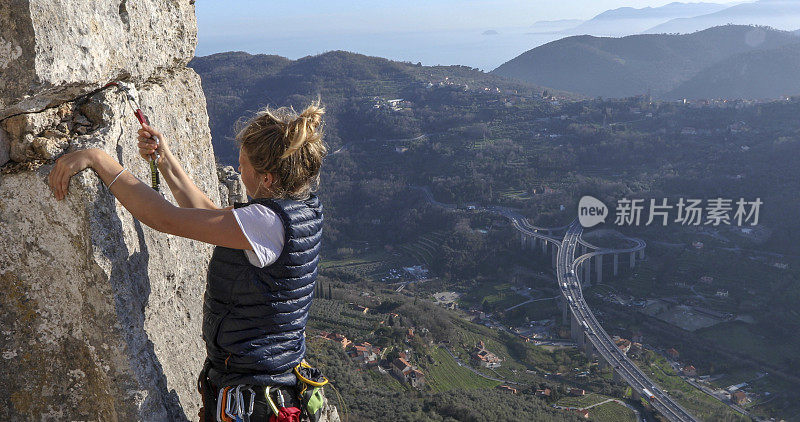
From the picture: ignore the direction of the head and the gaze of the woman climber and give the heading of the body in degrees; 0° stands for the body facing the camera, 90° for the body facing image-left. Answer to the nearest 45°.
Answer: approximately 135°

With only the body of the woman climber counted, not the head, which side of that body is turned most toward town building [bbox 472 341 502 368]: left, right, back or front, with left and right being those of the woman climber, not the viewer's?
right

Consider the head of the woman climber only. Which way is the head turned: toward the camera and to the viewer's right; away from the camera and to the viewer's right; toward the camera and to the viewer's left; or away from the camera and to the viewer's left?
away from the camera and to the viewer's left
